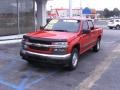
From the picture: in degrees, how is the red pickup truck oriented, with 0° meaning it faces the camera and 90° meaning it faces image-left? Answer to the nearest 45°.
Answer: approximately 45°

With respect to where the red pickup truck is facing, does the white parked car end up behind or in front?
behind
